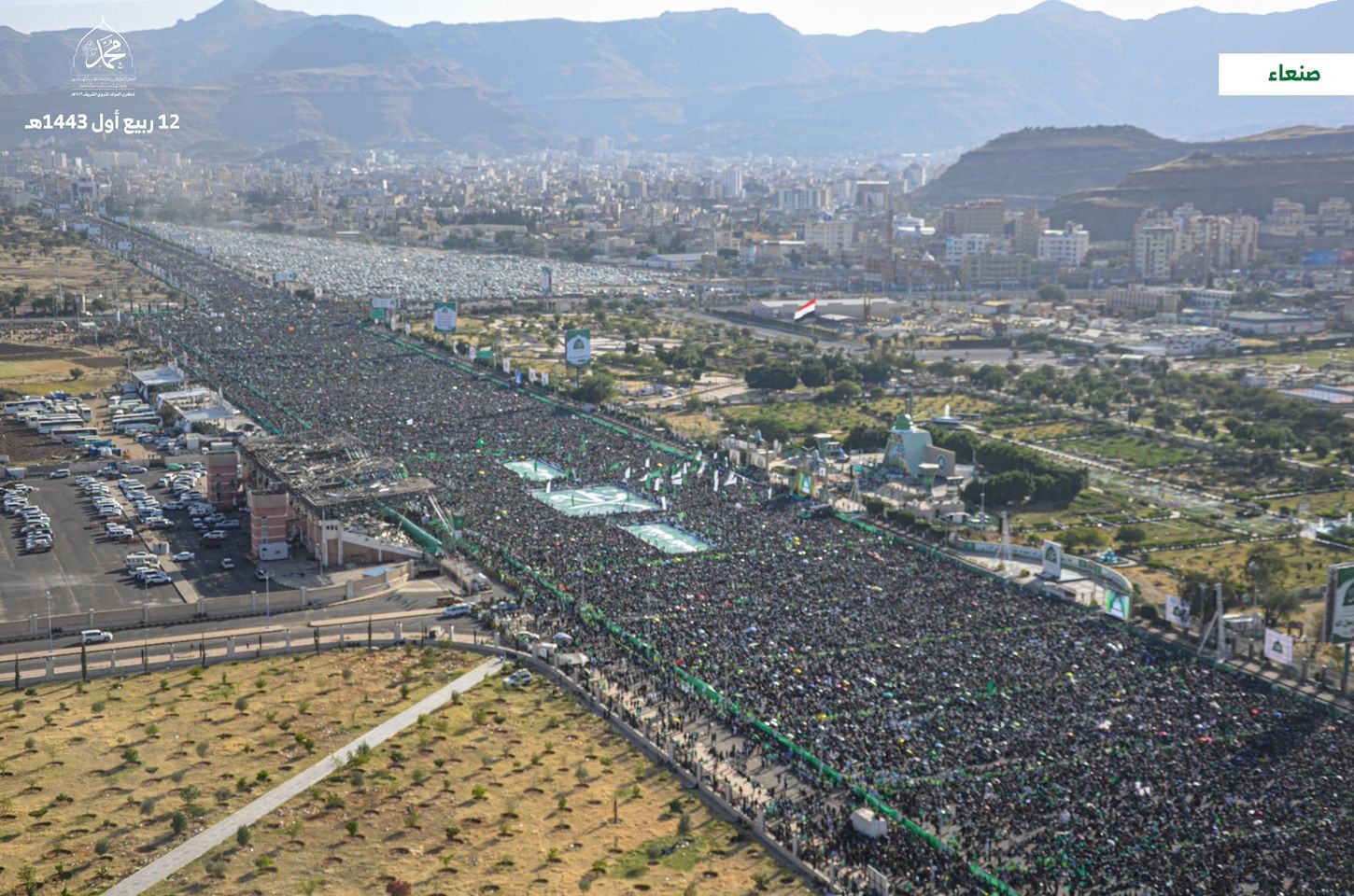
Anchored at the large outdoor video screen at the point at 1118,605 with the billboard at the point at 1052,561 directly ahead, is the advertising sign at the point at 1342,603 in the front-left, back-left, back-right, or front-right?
back-right

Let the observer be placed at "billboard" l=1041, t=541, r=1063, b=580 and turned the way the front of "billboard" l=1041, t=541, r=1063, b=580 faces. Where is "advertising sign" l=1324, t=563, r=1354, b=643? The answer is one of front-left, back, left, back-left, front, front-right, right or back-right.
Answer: left

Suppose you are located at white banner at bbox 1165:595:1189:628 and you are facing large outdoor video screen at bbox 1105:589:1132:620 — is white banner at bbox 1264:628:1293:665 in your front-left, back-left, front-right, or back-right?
back-left

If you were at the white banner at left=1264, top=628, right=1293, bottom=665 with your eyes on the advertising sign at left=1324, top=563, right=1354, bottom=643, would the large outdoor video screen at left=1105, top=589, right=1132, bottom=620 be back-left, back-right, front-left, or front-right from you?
back-left

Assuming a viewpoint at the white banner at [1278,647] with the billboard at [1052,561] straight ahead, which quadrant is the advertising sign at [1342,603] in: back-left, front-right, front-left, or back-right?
back-right

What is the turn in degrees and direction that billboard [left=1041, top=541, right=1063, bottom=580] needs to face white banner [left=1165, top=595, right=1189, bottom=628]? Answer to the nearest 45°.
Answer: approximately 90° to its left

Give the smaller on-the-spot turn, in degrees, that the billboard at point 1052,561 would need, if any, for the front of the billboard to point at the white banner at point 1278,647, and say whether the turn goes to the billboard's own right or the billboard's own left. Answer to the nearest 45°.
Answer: approximately 90° to the billboard's own left

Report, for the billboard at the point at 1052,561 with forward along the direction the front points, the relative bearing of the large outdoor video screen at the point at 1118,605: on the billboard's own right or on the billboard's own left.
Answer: on the billboard's own left

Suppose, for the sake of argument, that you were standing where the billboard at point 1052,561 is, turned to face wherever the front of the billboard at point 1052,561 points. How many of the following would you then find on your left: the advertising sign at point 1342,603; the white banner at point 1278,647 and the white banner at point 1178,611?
3

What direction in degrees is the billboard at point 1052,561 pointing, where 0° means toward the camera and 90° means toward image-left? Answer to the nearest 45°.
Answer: approximately 45°
